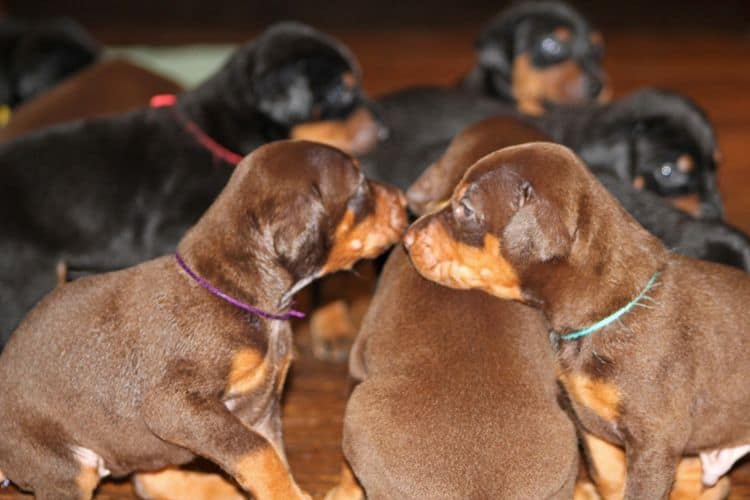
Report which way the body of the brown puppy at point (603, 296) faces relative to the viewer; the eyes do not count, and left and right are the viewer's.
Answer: facing to the left of the viewer

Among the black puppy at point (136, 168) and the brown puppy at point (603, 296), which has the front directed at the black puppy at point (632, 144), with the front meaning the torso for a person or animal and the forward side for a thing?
the black puppy at point (136, 168)

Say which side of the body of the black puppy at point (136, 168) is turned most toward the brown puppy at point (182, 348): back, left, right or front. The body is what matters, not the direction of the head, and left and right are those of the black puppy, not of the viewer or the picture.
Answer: right

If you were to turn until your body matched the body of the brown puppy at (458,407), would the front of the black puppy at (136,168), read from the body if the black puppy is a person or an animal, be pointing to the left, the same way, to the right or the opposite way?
to the right

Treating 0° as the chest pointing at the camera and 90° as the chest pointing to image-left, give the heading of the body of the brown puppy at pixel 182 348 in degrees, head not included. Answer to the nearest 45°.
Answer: approximately 270°

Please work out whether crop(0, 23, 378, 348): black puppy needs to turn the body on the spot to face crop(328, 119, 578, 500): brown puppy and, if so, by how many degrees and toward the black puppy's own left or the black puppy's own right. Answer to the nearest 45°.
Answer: approximately 45° to the black puppy's own right

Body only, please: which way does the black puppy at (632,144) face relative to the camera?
to the viewer's right

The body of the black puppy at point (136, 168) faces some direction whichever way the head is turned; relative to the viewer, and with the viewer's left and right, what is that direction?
facing to the right of the viewer

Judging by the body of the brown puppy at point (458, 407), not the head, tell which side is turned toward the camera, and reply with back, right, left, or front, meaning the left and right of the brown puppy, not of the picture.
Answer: back

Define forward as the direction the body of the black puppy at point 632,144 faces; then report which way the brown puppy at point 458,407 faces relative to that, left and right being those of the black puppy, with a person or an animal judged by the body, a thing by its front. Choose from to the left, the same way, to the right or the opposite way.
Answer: to the left
